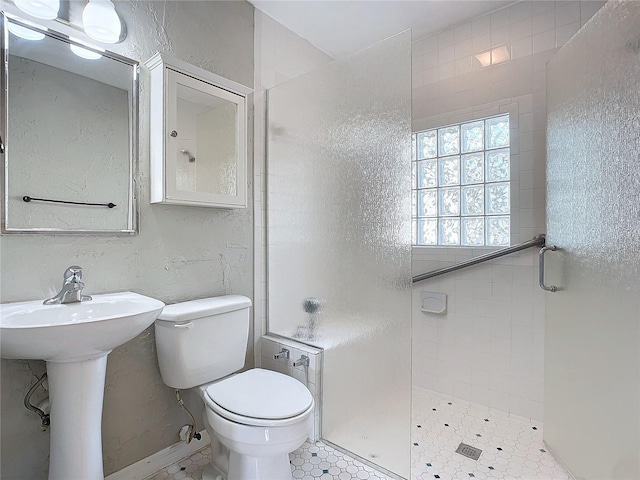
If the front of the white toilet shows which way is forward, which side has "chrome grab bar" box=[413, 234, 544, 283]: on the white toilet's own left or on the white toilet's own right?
on the white toilet's own left

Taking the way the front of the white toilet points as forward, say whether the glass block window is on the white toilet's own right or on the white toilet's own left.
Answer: on the white toilet's own left

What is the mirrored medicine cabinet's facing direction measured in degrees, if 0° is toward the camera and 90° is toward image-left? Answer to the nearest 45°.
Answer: approximately 315°

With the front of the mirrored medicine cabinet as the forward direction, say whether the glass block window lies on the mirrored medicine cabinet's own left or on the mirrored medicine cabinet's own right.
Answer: on the mirrored medicine cabinet's own left

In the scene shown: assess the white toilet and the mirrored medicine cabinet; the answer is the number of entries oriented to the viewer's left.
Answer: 0

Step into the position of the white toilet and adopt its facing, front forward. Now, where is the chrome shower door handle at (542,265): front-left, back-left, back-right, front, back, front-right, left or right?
front-left

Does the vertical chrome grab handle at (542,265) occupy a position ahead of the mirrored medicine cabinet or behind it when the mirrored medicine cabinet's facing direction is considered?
ahead
